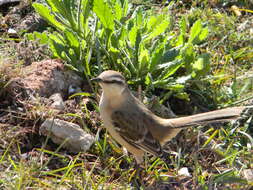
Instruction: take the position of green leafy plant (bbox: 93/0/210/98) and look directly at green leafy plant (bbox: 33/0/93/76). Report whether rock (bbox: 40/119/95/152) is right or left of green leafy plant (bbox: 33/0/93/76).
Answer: left

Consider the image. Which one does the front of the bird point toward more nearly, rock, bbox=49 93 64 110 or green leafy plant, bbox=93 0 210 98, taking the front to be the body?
the rock

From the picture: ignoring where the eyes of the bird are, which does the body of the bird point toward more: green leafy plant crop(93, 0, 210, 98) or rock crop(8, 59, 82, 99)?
the rock

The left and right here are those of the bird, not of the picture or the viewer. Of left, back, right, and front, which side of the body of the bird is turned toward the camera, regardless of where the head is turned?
left

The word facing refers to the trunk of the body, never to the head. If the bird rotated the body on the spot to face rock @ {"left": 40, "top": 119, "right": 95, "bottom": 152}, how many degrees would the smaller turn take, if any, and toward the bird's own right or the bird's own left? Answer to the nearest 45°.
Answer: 0° — it already faces it

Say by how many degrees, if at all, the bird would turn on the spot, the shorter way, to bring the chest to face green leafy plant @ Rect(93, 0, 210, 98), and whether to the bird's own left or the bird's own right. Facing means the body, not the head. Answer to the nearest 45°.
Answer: approximately 90° to the bird's own right

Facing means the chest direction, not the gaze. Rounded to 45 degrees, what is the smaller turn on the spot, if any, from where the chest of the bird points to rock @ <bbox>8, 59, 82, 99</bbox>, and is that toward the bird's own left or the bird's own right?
approximately 45° to the bird's own right
